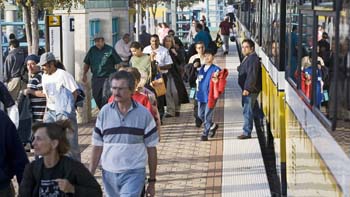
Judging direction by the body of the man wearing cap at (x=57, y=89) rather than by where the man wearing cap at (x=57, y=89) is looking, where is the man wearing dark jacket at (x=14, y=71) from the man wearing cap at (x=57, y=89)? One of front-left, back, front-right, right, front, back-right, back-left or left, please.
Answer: back-right

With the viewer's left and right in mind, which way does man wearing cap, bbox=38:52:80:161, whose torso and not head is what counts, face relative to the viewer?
facing the viewer and to the left of the viewer

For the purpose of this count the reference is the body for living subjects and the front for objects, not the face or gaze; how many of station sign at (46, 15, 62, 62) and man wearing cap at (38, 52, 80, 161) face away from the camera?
0

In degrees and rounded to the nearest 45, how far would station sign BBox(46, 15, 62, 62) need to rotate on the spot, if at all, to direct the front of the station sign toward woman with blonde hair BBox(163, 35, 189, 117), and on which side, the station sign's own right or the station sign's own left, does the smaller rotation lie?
approximately 135° to the station sign's own left

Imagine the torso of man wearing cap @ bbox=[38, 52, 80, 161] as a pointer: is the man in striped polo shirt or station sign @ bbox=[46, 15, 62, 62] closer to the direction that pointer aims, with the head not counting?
the man in striped polo shirt

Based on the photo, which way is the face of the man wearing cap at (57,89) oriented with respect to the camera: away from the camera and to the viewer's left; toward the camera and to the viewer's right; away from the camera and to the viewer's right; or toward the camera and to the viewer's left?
toward the camera and to the viewer's left

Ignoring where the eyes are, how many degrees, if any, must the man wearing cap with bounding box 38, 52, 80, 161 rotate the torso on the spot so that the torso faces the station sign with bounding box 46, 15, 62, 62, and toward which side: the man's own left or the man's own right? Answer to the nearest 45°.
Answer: approximately 135° to the man's own right

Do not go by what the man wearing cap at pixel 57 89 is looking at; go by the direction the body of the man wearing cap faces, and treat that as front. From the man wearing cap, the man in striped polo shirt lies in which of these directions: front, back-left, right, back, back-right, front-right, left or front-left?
front-left

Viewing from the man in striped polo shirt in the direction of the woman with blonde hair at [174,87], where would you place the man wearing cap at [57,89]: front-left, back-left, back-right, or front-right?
front-left

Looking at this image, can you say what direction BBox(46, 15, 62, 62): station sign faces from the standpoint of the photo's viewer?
facing the viewer

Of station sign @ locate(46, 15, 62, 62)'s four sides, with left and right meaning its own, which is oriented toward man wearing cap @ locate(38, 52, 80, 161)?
front

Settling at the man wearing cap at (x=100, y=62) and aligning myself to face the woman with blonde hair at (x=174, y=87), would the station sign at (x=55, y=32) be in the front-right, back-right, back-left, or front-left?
back-left
